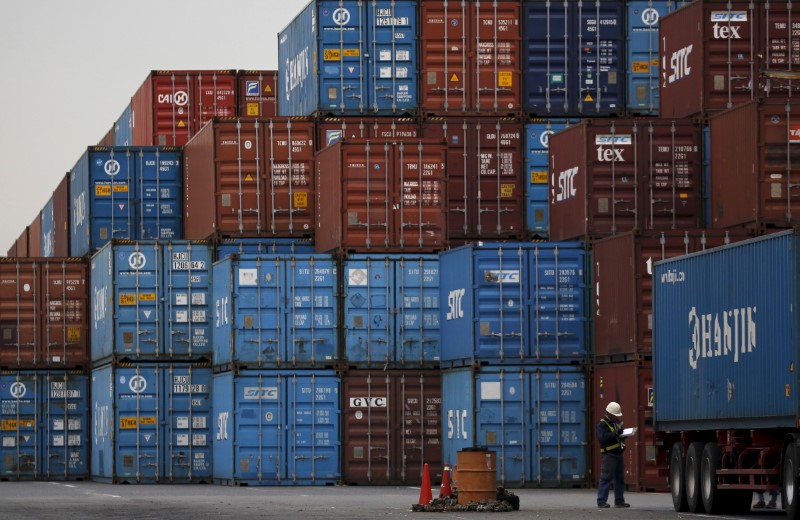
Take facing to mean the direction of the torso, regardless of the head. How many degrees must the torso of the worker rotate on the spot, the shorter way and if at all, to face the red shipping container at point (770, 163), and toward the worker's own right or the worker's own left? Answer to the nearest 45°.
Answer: approximately 45° to the worker's own left

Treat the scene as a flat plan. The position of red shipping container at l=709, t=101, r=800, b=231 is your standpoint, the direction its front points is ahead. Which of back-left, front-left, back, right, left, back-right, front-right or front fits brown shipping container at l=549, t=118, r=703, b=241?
back-right

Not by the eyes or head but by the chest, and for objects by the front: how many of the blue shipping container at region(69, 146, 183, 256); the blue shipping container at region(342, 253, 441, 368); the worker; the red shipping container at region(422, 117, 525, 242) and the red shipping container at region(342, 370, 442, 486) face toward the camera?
4

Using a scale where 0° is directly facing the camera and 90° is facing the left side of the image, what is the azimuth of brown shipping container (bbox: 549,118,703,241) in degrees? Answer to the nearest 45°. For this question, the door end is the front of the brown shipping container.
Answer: approximately 0°

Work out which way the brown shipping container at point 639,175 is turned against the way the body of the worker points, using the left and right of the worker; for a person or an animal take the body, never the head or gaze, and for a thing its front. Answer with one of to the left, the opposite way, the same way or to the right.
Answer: to the right

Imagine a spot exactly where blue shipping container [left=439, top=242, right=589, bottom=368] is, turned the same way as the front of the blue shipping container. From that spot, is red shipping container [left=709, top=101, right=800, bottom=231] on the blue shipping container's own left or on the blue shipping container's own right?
on the blue shipping container's own left

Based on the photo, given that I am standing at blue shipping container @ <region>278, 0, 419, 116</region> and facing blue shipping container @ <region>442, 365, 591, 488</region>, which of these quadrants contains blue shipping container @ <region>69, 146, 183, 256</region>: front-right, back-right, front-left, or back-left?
back-right

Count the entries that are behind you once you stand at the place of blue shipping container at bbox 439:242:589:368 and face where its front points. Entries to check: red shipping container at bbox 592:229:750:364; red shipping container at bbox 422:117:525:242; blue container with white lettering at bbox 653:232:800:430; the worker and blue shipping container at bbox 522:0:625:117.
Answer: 2

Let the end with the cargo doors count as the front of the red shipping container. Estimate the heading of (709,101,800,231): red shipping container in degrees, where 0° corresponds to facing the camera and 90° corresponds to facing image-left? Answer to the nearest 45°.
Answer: approximately 0°

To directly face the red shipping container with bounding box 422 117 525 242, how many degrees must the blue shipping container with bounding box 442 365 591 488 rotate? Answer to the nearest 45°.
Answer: approximately 180°

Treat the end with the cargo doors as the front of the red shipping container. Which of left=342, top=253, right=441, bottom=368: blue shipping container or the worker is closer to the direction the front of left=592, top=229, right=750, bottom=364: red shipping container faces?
the worker
